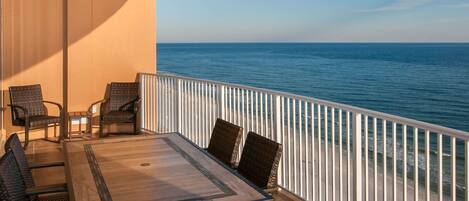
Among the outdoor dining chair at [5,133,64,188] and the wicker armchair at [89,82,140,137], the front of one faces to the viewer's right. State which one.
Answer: the outdoor dining chair

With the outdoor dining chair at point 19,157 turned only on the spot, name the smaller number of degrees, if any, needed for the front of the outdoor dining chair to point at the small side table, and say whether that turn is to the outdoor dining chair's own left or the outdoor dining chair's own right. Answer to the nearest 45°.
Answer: approximately 90° to the outdoor dining chair's own left

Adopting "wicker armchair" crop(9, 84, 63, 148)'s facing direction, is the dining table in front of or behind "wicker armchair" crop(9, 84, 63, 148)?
in front

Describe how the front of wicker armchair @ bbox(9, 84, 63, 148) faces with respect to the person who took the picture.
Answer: facing the viewer and to the right of the viewer

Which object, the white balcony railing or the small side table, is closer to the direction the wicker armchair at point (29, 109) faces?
the white balcony railing

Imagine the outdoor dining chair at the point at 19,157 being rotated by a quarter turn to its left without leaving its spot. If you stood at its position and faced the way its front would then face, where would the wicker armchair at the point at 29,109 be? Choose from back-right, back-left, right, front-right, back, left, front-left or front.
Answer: front

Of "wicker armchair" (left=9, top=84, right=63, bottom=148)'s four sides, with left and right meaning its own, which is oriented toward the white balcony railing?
front

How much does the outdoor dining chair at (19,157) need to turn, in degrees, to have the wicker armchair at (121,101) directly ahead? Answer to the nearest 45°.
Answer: approximately 90° to its left

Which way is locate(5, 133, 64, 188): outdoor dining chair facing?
to the viewer's right
